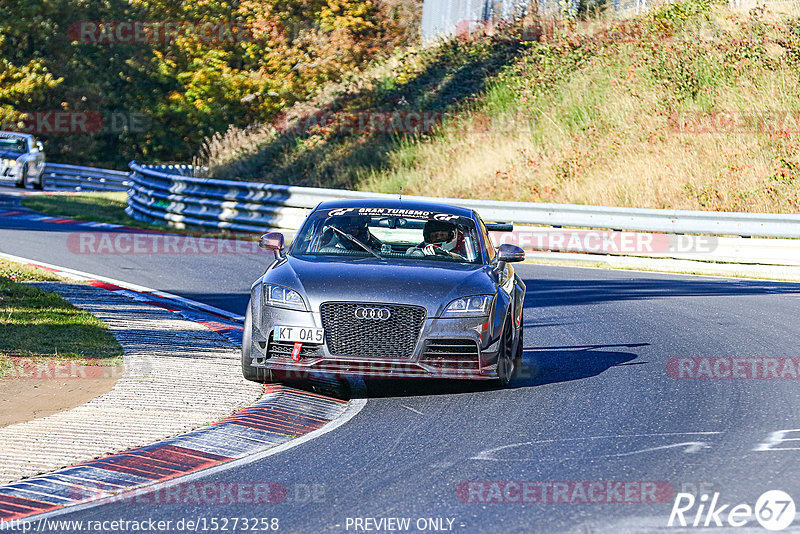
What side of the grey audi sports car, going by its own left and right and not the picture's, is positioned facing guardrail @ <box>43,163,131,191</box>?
back

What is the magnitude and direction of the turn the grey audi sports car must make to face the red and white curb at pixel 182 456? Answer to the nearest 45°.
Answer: approximately 45° to its right

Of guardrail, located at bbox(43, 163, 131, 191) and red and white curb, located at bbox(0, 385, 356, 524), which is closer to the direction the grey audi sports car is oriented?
the red and white curb

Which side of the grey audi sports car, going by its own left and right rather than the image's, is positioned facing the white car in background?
back

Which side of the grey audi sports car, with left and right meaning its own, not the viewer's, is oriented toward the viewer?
front

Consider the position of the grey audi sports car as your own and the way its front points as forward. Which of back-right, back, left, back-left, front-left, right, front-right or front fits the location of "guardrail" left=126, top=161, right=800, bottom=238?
back
